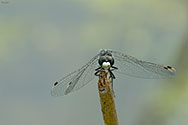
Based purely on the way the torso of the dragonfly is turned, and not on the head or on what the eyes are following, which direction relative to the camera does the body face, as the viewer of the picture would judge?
toward the camera
